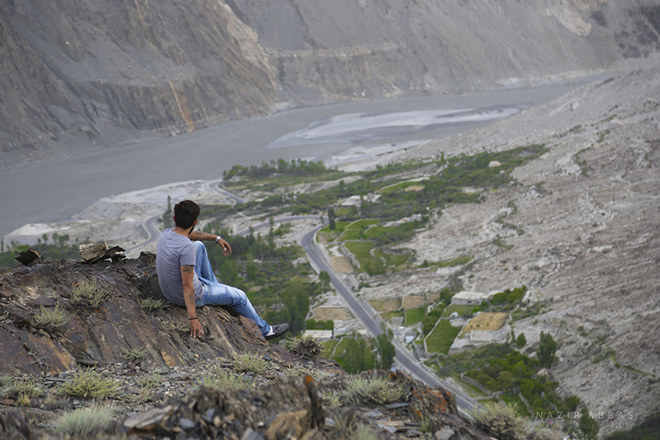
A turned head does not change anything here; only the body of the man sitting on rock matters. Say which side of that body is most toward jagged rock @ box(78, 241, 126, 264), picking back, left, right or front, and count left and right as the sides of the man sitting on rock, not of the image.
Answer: left

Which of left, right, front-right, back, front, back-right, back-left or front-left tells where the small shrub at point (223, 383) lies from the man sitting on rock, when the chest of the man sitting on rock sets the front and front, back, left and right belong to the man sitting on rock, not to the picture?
back-right

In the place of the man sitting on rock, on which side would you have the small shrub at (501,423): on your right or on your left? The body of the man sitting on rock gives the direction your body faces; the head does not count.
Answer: on your right

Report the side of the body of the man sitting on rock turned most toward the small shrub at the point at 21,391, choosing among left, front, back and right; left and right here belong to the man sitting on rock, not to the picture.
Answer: back

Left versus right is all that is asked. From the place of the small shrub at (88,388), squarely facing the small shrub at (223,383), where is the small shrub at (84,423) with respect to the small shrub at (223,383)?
right

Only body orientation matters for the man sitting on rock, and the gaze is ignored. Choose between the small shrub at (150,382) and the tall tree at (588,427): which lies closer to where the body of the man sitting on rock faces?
the tall tree

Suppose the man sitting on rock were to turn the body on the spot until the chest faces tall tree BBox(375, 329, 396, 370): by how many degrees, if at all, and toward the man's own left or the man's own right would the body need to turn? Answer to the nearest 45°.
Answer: approximately 45° to the man's own left

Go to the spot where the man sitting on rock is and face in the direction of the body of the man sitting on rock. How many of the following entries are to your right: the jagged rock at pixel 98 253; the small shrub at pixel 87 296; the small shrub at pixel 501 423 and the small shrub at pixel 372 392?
2

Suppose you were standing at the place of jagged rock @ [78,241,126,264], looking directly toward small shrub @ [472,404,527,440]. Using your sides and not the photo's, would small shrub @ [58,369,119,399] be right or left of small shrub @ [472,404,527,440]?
right

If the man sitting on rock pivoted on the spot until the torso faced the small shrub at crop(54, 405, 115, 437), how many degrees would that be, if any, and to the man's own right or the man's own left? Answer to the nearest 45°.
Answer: approximately 135° to the man's own right

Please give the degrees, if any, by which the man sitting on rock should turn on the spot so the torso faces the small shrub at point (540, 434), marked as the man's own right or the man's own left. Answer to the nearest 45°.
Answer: approximately 90° to the man's own right

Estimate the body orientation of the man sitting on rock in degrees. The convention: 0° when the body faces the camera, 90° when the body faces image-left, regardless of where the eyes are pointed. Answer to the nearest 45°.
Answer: approximately 225°

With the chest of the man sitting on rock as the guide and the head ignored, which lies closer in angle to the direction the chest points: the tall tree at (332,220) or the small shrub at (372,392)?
the tall tree
